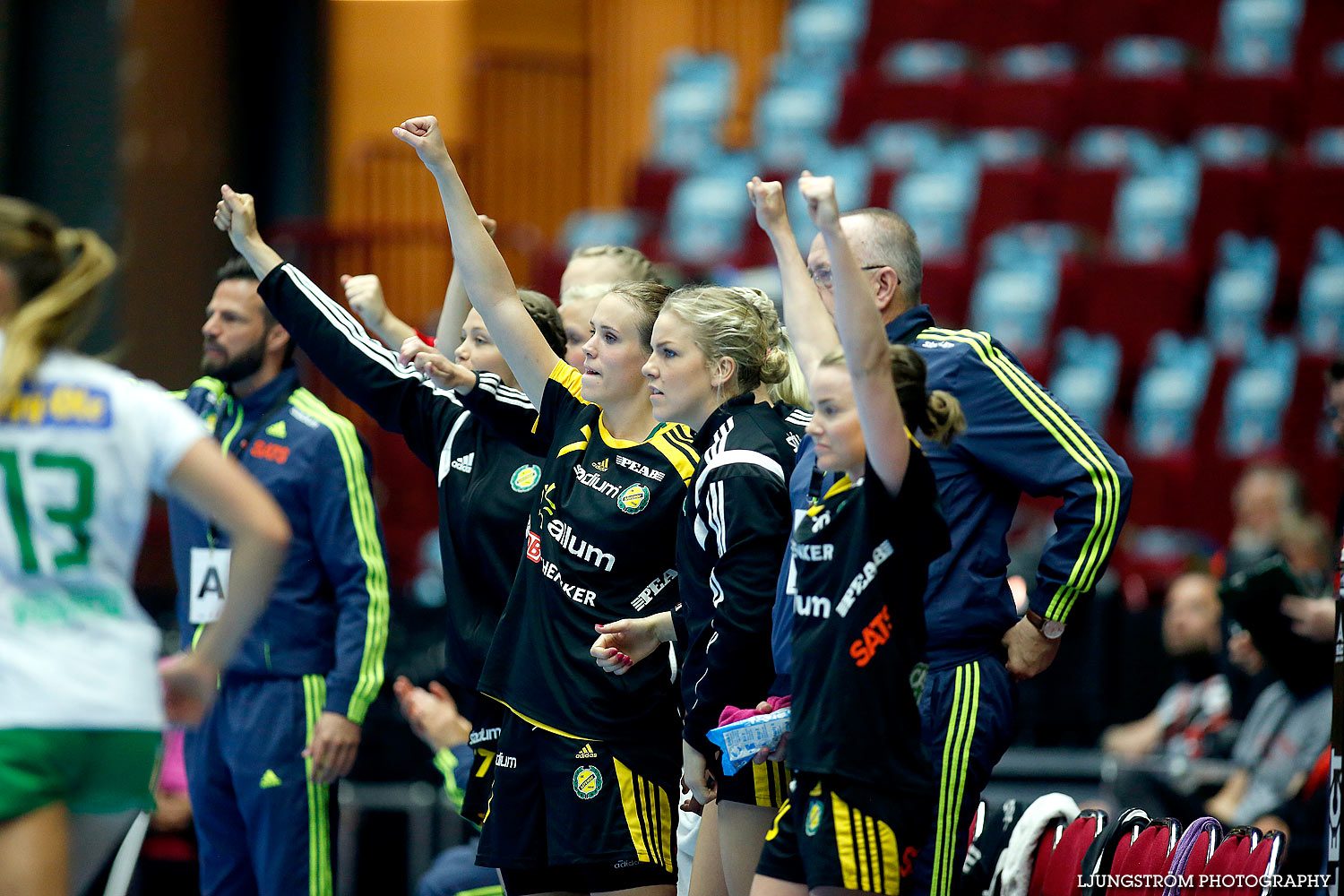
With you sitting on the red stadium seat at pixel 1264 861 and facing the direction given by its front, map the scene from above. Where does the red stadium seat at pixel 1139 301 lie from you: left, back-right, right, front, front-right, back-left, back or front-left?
back-right

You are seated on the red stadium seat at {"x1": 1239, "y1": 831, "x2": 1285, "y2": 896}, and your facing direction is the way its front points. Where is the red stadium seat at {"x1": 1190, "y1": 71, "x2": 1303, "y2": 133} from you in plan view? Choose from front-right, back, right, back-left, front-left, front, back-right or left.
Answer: back-right

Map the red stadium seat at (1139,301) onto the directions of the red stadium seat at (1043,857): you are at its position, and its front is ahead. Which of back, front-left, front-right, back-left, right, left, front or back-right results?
back-right

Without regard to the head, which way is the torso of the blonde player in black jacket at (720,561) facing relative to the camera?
to the viewer's left

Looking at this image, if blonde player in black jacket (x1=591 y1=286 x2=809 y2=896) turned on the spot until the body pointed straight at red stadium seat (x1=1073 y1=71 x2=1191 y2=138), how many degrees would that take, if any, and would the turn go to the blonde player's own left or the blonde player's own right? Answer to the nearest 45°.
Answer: approximately 90° to the blonde player's own right

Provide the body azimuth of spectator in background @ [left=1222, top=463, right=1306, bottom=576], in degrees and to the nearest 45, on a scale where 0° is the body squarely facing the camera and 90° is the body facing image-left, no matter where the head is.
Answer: approximately 45°
